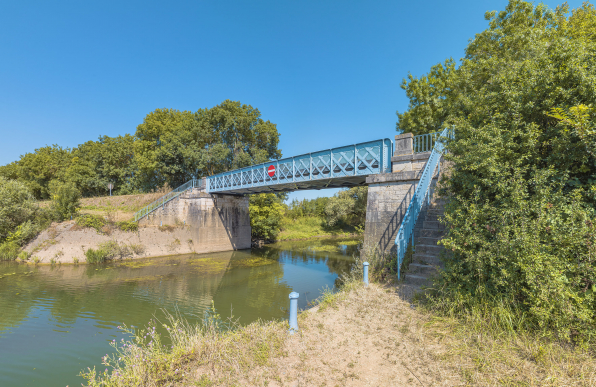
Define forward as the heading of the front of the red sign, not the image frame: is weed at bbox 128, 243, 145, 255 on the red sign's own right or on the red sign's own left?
on the red sign's own right

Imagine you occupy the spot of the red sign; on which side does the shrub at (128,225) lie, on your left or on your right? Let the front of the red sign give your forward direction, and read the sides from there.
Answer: on your right

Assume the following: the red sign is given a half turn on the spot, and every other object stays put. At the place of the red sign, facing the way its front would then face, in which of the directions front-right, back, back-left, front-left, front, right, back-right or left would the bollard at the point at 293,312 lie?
back-right

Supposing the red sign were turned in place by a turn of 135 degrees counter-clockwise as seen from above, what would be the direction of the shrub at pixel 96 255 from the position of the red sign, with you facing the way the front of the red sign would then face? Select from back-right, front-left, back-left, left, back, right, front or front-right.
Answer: back

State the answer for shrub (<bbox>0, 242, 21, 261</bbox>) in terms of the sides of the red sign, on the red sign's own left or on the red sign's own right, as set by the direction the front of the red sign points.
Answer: on the red sign's own right

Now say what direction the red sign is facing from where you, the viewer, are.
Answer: facing the viewer and to the left of the viewer

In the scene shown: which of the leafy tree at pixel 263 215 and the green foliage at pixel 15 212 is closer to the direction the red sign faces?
the green foliage

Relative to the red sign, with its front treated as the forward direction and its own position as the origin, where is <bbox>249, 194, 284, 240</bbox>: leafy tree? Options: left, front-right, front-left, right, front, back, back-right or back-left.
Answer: back-right

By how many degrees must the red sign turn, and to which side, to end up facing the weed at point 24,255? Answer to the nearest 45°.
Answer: approximately 45° to its right

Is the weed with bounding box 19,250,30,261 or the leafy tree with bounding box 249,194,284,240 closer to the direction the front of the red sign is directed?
the weed

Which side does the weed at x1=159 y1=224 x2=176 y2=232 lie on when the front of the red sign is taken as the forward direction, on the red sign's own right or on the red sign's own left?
on the red sign's own right
